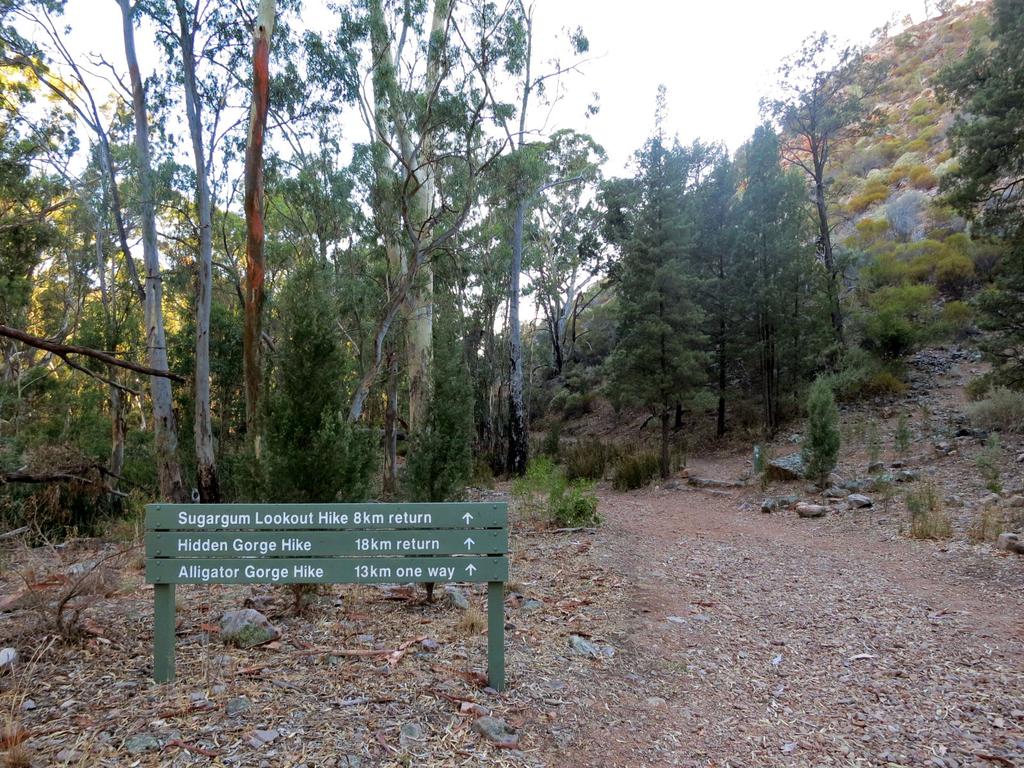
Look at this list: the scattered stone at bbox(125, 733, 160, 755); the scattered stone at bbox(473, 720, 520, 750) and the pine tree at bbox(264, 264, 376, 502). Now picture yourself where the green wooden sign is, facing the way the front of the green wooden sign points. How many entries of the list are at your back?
1

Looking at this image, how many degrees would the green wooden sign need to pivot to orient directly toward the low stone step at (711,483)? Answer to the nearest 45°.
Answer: approximately 135° to its left

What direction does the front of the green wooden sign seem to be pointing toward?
toward the camera

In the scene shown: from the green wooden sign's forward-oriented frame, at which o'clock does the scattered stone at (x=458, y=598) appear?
The scattered stone is roughly at 7 o'clock from the green wooden sign.

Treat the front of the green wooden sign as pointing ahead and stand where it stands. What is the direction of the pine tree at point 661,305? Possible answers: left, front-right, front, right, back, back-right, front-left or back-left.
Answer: back-left

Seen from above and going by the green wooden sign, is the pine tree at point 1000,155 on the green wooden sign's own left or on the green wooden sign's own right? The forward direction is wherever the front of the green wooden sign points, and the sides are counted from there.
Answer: on the green wooden sign's own left

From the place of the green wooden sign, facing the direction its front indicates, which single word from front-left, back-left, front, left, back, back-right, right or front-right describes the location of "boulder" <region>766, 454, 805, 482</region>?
back-left

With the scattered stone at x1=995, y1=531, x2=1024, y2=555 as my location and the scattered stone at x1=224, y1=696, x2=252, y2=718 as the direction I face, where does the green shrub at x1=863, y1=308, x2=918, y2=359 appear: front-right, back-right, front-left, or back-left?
back-right

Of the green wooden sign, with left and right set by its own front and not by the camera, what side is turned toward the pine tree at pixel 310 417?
back

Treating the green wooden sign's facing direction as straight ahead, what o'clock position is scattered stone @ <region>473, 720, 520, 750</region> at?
The scattered stone is roughly at 10 o'clock from the green wooden sign.

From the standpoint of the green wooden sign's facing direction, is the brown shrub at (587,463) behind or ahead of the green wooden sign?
behind
